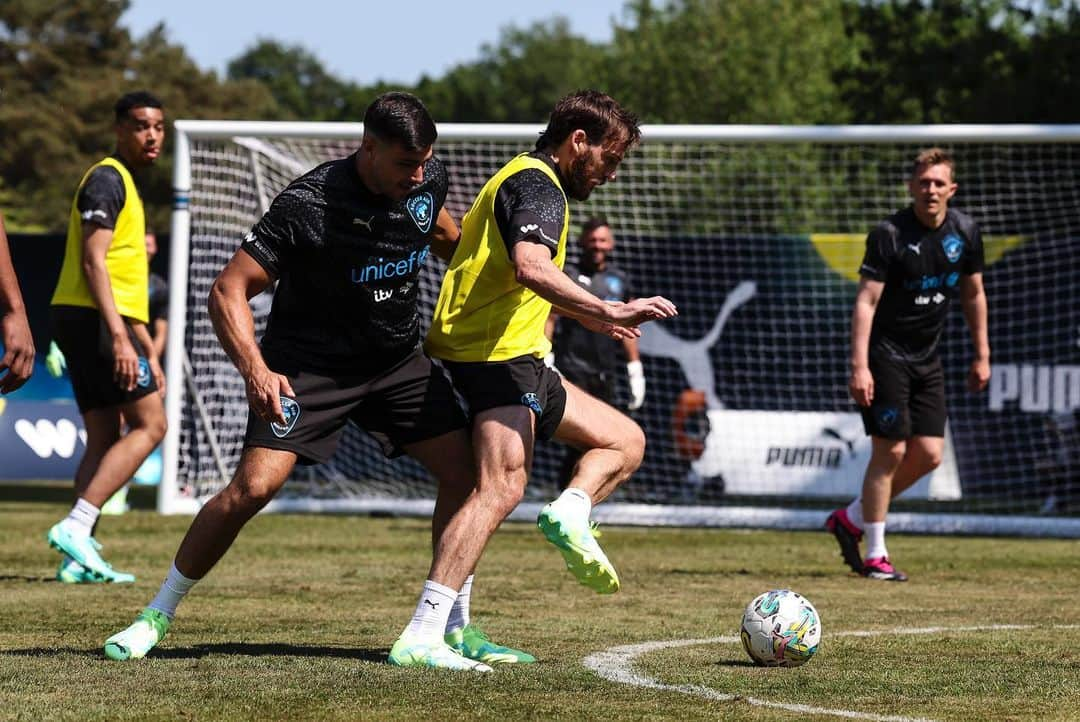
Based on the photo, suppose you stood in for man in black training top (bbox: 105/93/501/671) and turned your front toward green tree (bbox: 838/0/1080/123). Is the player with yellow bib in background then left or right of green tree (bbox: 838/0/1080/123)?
left

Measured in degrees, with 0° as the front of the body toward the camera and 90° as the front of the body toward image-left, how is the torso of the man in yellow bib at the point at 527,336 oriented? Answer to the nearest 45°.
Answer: approximately 270°

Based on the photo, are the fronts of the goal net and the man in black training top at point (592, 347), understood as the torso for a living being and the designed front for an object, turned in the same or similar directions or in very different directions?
same or similar directions

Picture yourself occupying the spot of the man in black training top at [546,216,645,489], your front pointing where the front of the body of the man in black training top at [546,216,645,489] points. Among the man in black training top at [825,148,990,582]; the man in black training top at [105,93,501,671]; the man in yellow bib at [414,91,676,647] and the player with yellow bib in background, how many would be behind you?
0

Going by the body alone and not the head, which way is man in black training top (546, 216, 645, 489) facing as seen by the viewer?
toward the camera

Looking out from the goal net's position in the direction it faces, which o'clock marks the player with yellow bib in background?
The player with yellow bib in background is roughly at 1 o'clock from the goal net.

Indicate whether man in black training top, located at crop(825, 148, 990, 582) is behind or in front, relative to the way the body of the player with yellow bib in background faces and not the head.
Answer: in front

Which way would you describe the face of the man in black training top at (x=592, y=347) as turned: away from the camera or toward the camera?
toward the camera

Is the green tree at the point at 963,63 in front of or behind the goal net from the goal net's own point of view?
behind

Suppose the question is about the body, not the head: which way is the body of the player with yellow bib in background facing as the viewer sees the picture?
to the viewer's right

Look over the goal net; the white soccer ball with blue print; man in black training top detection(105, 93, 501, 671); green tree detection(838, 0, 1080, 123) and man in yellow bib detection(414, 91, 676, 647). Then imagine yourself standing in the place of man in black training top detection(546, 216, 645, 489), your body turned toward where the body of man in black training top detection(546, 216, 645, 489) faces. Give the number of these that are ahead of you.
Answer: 3

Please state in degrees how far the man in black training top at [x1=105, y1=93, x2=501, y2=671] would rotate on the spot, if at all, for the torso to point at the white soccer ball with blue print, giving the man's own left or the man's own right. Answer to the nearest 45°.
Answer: approximately 45° to the man's own left

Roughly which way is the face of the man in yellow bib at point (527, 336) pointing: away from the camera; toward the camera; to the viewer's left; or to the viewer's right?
to the viewer's right

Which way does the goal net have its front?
toward the camera

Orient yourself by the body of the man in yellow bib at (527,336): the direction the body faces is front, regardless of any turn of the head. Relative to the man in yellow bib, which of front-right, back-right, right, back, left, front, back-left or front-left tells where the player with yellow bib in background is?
back-left

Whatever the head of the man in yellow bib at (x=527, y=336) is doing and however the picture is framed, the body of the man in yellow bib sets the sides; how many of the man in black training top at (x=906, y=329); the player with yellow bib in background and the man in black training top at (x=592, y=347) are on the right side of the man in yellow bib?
0

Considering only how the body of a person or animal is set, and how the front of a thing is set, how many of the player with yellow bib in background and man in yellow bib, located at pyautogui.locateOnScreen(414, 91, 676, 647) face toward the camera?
0

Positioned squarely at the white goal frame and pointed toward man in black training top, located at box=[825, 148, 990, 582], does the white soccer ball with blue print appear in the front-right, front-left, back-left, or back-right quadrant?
front-right

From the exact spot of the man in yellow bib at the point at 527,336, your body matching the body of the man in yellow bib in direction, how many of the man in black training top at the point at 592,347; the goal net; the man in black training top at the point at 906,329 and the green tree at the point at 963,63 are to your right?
0

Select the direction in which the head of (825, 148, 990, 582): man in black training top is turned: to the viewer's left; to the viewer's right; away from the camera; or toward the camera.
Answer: toward the camera

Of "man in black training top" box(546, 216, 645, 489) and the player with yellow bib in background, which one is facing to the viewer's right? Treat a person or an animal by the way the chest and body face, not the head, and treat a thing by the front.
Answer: the player with yellow bib in background
